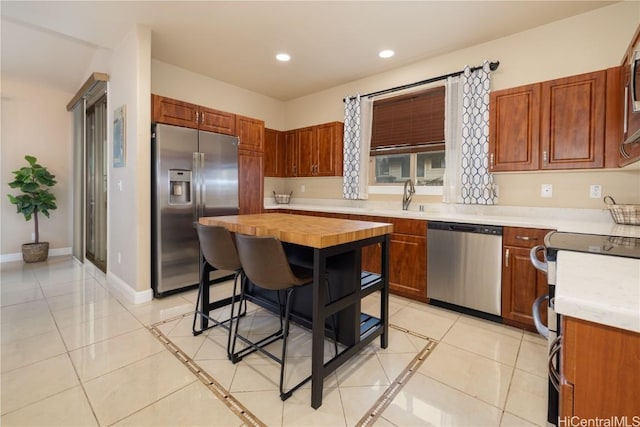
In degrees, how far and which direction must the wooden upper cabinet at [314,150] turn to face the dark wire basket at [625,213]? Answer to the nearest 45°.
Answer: approximately 90° to its left

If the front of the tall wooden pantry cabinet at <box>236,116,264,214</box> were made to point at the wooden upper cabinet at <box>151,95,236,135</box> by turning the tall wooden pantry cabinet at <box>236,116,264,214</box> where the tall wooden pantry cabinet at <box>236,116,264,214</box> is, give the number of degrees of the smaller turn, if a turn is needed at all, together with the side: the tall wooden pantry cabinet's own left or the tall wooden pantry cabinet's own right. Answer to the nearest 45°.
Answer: approximately 90° to the tall wooden pantry cabinet's own right

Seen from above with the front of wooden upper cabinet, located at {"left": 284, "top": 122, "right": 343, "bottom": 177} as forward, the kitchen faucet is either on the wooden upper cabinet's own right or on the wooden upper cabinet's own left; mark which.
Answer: on the wooden upper cabinet's own left

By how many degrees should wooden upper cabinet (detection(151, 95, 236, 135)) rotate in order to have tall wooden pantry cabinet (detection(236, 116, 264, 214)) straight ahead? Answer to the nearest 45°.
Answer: approximately 90° to its left

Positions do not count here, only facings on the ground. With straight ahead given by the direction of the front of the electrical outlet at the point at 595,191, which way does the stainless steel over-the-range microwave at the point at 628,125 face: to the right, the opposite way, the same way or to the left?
to the right

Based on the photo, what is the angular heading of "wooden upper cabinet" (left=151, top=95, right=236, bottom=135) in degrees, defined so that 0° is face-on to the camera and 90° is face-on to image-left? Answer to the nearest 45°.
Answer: approximately 315°
